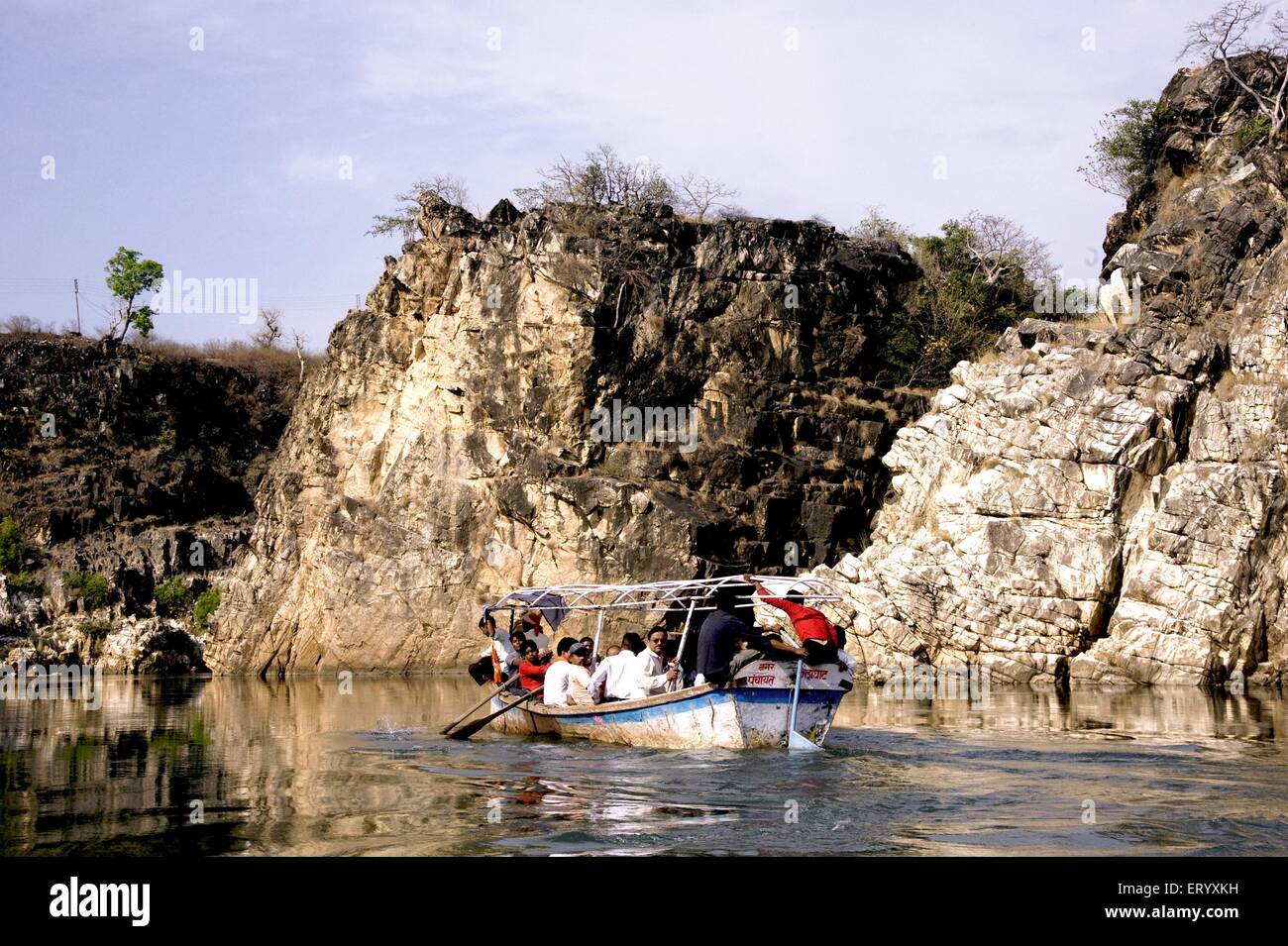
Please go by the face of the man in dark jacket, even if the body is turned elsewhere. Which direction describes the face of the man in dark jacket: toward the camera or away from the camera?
away from the camera

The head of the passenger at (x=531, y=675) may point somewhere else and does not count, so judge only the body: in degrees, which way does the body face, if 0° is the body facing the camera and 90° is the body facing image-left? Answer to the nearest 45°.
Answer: approximately 315°

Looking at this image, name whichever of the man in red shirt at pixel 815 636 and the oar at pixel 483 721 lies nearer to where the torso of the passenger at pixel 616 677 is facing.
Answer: the oar

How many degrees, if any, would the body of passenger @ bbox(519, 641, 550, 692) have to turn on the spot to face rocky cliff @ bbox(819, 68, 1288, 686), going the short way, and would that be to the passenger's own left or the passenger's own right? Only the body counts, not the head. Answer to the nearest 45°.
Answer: approximately 90° to the passenger's own left

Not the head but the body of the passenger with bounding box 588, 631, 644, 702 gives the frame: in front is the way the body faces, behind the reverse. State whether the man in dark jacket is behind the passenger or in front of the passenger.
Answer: behind
